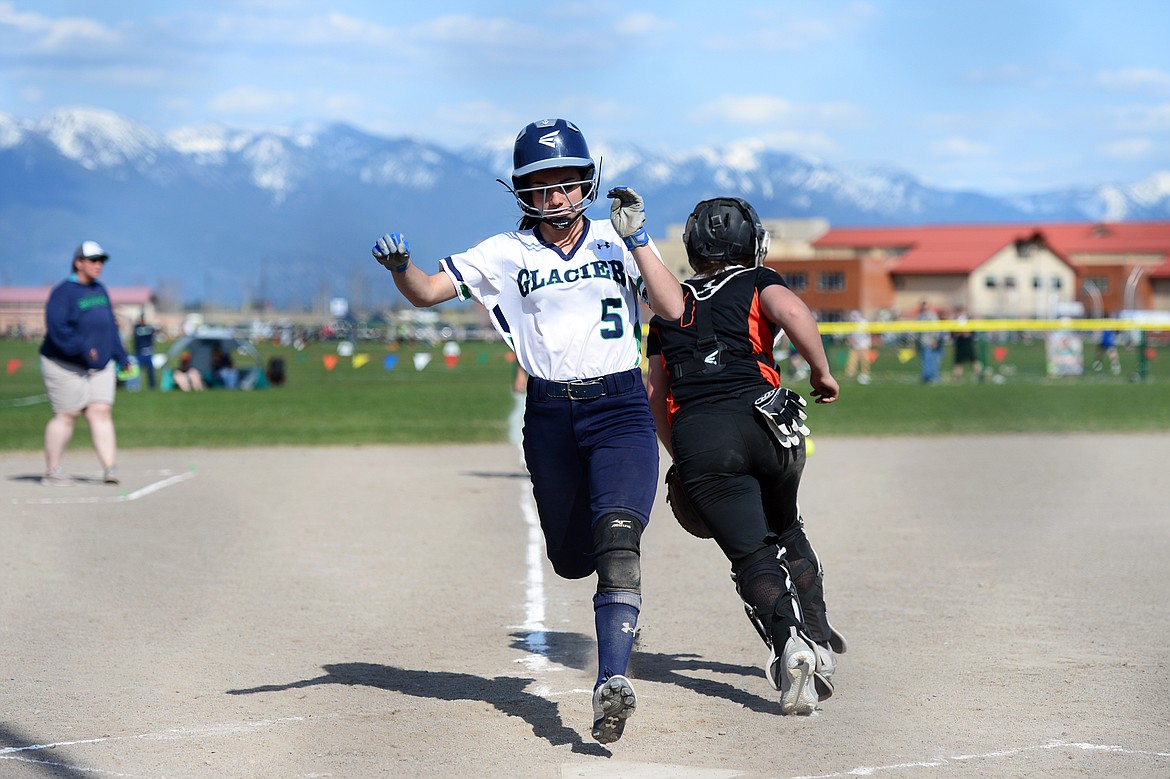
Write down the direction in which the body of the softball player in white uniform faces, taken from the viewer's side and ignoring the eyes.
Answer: toward the camera

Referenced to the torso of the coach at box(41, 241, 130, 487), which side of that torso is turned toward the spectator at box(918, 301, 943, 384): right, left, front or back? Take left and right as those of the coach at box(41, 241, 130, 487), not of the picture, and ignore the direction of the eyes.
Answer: left

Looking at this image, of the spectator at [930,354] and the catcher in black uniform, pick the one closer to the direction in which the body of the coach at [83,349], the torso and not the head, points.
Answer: the catcher in black uniform

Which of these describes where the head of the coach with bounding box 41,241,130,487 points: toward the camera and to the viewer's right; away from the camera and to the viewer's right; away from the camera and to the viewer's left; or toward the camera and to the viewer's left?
toward the camera and to the viewer's right

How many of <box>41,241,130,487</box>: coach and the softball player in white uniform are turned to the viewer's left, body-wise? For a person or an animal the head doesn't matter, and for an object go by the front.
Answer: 0

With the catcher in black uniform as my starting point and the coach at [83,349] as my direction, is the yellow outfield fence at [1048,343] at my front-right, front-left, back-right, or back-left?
front-right

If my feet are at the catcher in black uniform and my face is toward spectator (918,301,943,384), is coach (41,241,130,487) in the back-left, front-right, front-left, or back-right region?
front-left

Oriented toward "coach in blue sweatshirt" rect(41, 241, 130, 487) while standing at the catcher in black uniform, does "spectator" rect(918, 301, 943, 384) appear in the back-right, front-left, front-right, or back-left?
front-right

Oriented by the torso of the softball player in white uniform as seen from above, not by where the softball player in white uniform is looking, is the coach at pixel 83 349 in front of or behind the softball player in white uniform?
behind

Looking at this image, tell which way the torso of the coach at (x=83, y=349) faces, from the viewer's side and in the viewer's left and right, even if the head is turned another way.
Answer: facing the viewer and to the right of the viewer

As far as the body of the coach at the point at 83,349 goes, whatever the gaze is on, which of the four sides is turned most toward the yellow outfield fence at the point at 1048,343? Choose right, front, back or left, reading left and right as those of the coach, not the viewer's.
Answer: left

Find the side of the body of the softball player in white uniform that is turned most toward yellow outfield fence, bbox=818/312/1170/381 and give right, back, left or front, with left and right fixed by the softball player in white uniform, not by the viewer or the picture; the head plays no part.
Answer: back
